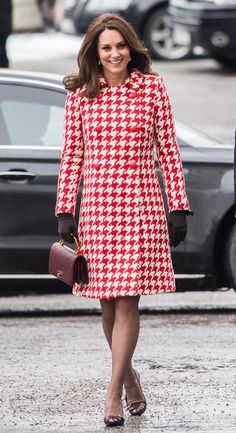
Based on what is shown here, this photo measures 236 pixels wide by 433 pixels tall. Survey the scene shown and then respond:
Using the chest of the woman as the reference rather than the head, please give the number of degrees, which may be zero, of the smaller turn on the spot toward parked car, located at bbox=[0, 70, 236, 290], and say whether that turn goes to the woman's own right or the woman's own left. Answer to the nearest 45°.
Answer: approximately 180°

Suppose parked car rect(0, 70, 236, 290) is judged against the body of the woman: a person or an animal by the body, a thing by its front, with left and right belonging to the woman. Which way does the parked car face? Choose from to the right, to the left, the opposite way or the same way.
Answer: to the left

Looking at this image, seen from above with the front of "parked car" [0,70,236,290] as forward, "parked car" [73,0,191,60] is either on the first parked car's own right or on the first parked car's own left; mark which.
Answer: on the first parked car's own left

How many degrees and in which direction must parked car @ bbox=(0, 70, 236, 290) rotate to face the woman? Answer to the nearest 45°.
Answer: approximately 90° to its right

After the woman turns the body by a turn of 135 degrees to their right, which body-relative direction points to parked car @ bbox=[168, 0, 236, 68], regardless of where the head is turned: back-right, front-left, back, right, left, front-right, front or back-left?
front-right

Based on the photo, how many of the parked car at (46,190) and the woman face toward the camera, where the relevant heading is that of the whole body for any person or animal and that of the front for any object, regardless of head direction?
1

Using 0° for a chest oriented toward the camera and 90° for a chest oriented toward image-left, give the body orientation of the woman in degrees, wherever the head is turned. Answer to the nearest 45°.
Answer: approximately 0°

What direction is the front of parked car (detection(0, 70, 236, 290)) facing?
to the viewer's right
